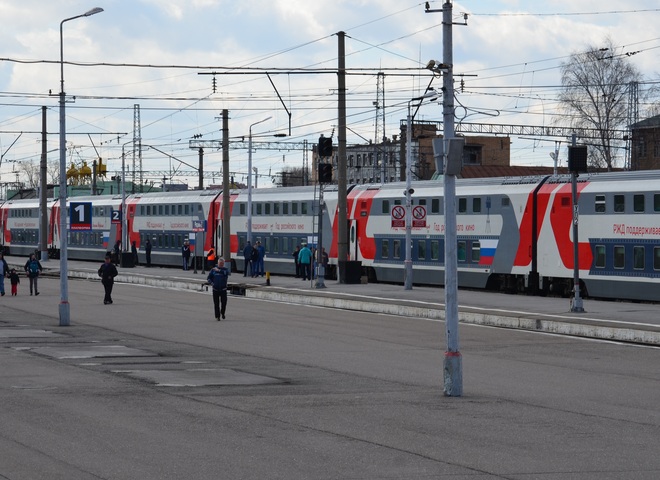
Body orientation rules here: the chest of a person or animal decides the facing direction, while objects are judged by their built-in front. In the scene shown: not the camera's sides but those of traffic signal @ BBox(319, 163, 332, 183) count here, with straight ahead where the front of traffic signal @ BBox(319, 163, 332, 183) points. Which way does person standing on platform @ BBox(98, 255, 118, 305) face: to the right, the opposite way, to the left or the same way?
the same way

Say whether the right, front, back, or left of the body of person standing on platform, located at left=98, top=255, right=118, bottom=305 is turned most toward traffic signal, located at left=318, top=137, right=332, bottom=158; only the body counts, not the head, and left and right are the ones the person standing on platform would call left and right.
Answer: left

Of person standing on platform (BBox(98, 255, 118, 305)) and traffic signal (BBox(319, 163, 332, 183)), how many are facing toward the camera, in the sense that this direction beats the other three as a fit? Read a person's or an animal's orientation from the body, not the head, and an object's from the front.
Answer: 2

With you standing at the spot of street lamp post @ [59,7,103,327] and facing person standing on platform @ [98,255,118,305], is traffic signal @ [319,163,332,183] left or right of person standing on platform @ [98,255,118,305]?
right

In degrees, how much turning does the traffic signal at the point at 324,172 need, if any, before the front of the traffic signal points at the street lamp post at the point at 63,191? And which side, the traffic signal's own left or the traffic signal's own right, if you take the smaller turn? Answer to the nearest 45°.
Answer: approximately 45° to the traffic signal's own right

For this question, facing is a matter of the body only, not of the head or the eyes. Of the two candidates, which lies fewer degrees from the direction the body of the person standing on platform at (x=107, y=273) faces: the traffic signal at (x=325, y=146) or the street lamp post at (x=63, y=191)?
the street lamp post

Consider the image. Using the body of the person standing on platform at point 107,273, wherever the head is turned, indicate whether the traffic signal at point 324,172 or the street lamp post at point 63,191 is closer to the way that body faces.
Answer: the street lamp post

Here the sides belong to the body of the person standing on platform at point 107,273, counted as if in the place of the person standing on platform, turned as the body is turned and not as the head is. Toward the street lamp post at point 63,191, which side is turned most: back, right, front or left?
front

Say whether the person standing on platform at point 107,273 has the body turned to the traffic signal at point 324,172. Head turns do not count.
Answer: no

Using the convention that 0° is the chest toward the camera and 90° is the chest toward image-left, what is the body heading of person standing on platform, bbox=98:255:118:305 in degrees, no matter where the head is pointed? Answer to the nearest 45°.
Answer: approximately 0°

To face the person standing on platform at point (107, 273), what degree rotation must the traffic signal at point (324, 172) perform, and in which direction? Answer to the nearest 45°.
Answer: approximately 90° to its right

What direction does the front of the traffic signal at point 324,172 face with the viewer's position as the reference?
facing the viewer
